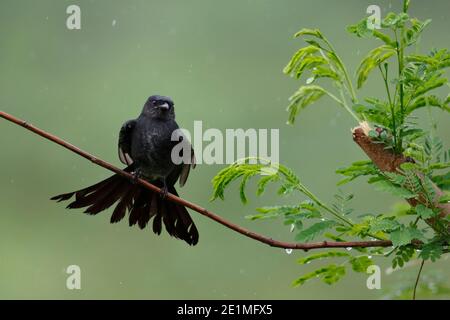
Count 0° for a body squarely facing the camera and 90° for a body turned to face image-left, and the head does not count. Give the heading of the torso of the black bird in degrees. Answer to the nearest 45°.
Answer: approximately 0°
